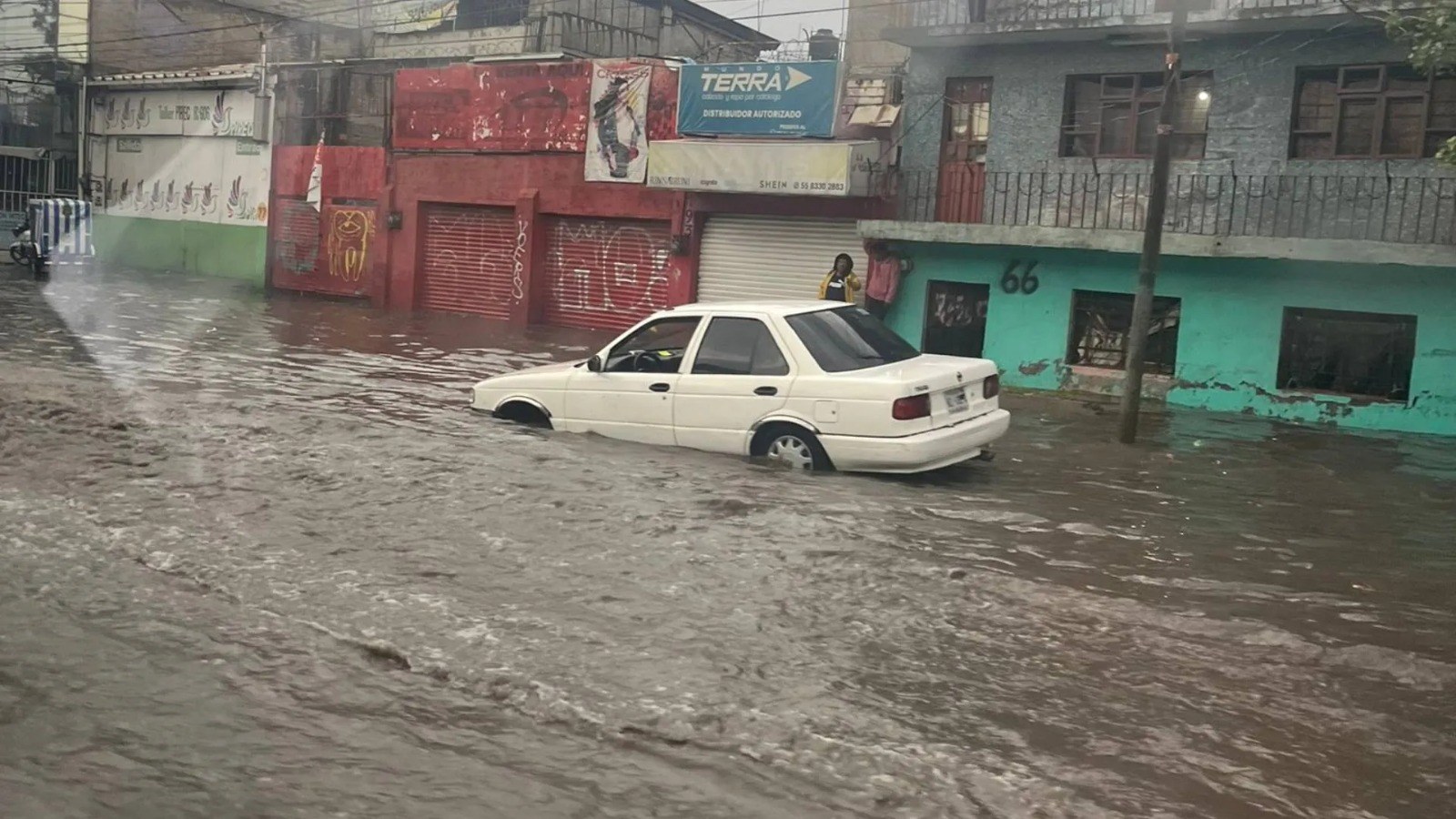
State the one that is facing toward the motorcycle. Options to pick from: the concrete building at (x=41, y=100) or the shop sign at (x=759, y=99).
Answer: the concrete building

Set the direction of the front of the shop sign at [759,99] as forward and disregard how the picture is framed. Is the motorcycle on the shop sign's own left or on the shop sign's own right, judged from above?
on the shop sign's own right

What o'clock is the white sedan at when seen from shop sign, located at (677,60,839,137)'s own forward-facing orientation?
The white sedan is roughly at 12 o'clock from the shop sign.

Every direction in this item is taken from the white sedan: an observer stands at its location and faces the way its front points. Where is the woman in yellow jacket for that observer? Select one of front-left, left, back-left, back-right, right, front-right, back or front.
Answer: front-right

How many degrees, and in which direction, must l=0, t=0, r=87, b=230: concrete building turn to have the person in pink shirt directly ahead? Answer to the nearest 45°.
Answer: approximately 45° to its left

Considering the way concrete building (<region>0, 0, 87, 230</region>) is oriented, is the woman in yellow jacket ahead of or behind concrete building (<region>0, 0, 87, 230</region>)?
ahead

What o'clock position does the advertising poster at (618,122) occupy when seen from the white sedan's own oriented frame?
The advertising poster is roughly at 1 o'clock from the white sedan.

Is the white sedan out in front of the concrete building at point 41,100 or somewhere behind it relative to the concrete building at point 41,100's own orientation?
in front

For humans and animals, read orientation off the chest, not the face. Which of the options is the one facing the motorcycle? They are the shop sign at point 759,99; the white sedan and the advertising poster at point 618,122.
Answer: the white sedan

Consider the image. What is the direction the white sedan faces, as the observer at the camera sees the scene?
facing away from the viewer and to the left of the viewer

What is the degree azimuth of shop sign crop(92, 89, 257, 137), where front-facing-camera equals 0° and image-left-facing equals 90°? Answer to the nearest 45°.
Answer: approximately 0°

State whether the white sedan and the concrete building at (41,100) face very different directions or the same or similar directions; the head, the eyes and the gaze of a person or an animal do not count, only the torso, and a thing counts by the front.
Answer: very different directions

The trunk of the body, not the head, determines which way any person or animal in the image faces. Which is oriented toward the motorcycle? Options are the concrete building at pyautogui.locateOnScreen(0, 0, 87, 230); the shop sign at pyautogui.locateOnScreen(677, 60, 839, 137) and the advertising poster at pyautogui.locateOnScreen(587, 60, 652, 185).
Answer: the concrete building

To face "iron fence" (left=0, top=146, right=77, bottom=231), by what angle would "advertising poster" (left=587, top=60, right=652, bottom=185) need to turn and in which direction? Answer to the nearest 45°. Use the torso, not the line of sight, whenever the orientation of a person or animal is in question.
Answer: approximately 135° to its right
